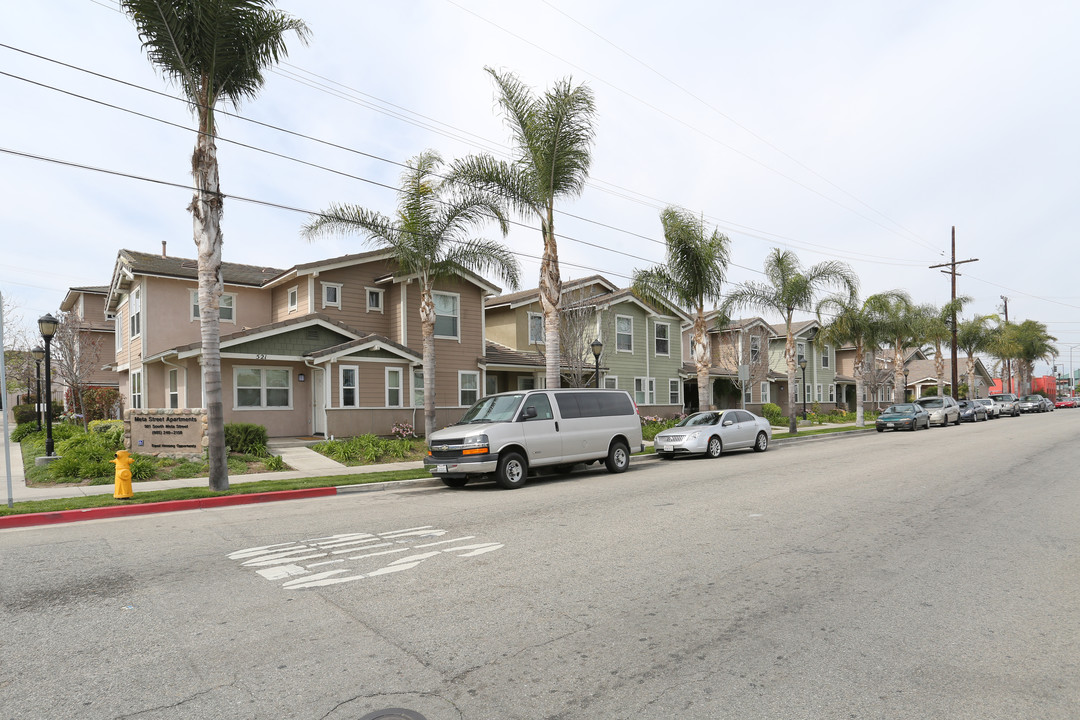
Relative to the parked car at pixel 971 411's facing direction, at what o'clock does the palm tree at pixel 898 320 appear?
The palm tree is roughly at 12 o'clock from the parked car.

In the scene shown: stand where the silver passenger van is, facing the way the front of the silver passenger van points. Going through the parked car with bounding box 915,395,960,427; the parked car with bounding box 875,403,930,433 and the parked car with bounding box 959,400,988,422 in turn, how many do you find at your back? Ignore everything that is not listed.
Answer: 3

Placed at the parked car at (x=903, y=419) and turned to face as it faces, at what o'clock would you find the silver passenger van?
The silver passenger van is roughly at 11 o'clock from the parked car.

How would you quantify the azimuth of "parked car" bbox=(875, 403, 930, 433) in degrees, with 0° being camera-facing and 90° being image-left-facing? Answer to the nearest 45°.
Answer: approximately 45°

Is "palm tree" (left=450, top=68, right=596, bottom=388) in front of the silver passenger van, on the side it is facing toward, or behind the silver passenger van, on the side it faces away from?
behind

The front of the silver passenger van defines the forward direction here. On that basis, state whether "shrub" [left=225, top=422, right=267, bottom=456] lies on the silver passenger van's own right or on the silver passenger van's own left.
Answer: on the silver passenger van's own right

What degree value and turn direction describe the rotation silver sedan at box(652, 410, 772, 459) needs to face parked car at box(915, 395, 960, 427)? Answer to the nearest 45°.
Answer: approximately 180°

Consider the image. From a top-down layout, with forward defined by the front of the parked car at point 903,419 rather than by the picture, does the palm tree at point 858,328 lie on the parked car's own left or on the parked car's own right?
on the parked car's own right

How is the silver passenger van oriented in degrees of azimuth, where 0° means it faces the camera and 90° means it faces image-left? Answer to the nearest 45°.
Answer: approximately 45°

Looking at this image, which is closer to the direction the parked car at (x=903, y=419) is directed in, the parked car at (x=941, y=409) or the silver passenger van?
the silver passenger van

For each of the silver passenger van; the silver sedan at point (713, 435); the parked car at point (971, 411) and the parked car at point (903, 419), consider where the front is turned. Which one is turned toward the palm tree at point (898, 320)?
the parked car at point (971, 411)
